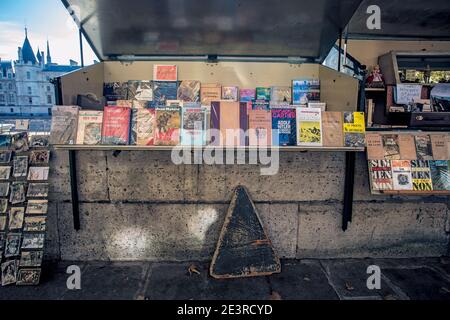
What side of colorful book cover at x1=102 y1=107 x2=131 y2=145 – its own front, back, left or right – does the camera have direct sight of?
front

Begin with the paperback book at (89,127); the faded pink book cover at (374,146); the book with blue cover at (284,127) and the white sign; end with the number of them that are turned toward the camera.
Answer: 4

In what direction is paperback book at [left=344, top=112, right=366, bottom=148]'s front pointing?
toward the camera

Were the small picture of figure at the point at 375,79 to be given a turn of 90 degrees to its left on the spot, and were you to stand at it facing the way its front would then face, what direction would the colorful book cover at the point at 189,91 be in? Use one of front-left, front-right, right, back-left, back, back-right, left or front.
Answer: back-right

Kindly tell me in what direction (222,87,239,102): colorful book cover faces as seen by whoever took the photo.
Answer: facing the viewer

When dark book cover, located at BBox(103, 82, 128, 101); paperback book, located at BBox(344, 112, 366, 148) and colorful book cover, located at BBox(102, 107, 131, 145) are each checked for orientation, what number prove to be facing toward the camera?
3

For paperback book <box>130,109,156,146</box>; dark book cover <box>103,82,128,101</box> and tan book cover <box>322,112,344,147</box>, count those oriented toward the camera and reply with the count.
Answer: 3

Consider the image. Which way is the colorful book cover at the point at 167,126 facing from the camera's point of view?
toward the camera

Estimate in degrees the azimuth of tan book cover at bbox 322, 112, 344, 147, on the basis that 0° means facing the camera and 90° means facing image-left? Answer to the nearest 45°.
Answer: approximately 0°

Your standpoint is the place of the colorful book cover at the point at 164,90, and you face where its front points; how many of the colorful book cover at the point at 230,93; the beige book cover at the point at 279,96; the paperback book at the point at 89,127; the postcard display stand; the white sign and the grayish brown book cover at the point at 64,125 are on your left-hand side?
3

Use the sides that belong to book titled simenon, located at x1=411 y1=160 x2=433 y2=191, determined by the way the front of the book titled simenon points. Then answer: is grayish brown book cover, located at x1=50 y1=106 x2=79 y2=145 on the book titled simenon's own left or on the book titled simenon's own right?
on the book titled simenon's own right
